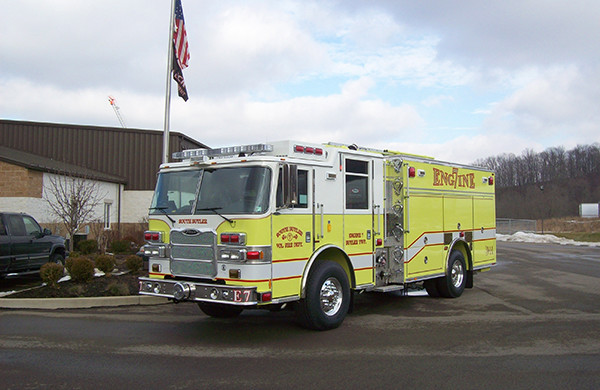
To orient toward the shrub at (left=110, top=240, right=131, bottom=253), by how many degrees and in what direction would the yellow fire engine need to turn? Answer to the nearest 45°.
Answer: approximately 90° to its right

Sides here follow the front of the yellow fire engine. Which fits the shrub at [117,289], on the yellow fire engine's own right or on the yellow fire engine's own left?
on the yellow fire engine's own right

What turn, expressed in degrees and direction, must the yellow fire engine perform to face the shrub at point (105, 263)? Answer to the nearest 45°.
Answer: approximately 90° to its right

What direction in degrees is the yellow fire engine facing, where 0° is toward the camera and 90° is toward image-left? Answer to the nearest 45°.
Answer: approximately 45°

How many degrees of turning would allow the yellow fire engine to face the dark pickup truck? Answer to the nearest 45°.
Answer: approximately 90° to its right

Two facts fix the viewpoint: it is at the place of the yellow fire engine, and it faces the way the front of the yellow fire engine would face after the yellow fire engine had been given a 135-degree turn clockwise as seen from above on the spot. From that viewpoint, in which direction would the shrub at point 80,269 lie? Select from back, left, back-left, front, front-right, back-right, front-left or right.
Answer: front-left

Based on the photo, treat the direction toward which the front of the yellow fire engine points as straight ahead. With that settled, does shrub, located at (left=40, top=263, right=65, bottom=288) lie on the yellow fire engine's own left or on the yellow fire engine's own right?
on the yellow fire engine's own right

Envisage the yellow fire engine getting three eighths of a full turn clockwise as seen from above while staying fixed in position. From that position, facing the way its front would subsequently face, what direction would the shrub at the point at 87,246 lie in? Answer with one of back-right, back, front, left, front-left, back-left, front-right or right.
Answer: front-left

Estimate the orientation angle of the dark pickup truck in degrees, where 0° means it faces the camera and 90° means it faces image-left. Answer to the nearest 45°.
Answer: approximately 225°
